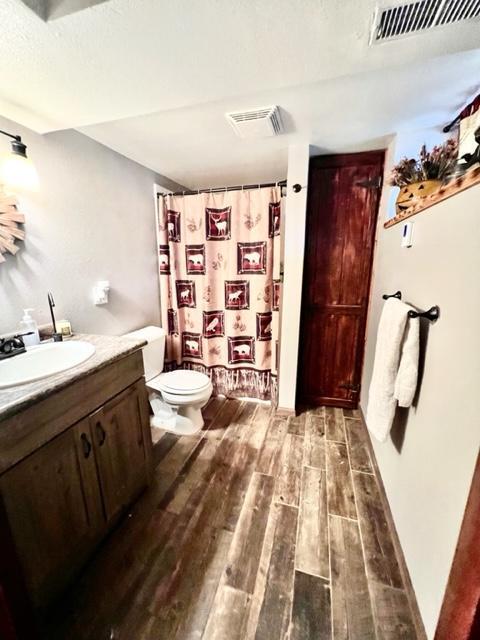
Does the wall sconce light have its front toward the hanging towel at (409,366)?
yes

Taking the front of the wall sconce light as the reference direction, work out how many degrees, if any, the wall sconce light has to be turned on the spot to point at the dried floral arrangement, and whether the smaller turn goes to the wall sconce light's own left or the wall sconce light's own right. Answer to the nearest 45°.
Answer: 0° — it already faces it

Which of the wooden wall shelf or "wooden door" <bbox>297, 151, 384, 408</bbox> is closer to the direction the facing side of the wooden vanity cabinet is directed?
the wooden wall shelf

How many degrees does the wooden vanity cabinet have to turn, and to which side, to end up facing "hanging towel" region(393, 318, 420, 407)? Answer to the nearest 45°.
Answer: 0° — it already faces it

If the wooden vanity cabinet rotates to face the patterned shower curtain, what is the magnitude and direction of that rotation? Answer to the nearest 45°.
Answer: approximately 90° to its left

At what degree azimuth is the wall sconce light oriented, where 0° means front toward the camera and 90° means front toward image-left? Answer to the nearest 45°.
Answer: approximately 315°

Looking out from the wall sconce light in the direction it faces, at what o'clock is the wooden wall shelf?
The wooden wall shelf is roughly at 12 o'clock from the wall sconce light.

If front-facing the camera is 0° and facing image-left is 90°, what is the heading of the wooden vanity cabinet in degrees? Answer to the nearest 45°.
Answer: approximately 315°
